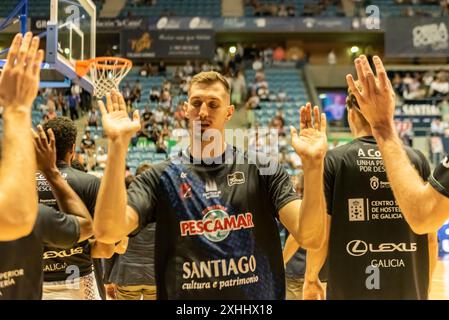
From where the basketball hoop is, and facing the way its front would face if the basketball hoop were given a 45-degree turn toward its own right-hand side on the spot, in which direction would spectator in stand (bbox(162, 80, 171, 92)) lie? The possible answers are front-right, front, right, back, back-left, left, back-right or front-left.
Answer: back-left

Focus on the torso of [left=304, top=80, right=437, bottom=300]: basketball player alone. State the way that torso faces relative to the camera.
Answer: away from the camera

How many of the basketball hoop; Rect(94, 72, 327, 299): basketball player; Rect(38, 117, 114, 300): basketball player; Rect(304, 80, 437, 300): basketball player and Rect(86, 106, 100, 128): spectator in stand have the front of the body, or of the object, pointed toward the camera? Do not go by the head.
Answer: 2

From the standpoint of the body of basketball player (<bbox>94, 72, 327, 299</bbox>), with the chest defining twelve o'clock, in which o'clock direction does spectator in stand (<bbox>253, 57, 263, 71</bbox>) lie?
The spectator in stand is roughly at 6 o'clock from the basketball player.

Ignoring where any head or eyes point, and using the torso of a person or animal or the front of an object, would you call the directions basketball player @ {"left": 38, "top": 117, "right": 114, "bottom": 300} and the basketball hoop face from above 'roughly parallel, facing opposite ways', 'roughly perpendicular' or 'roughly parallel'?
roughly perpendicular

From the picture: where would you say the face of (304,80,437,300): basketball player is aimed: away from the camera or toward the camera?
away from the camera

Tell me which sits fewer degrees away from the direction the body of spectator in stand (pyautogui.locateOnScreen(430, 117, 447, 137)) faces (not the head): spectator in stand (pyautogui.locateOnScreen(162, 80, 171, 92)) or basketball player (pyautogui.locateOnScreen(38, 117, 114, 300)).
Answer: the basketball player

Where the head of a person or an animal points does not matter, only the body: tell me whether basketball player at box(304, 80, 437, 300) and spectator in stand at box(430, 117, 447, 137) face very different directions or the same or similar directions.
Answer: very different directions

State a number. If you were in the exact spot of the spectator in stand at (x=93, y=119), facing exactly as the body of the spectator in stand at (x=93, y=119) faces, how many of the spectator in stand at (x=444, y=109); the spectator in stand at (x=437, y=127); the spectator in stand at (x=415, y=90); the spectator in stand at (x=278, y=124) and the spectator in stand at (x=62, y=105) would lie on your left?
4

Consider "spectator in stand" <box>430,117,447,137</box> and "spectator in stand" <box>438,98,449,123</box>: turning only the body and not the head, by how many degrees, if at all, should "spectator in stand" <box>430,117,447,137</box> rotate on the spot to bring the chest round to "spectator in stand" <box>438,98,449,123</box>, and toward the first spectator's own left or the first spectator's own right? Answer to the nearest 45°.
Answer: approximately 180°

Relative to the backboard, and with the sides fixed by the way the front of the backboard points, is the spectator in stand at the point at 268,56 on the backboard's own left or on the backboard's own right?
on the backboard's own left
